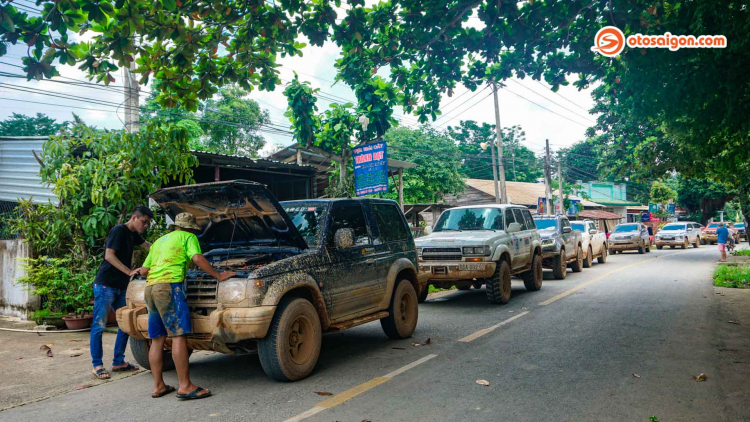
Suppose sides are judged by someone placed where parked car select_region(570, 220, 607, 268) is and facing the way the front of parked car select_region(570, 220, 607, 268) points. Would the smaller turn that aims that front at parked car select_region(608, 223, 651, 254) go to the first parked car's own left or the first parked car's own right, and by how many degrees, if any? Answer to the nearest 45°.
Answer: approximately 135° to the first parked car's own right

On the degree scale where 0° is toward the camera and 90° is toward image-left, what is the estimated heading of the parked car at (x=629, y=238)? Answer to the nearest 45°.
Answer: approximately 45°

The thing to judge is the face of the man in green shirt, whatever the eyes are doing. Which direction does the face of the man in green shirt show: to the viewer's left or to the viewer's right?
to the viewer's right

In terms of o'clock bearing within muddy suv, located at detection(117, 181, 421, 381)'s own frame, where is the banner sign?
The banner sign is roughly at 5 o'clock from the muddy suv.

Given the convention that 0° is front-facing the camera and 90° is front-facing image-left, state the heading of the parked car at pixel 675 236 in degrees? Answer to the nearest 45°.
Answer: approximately 45°

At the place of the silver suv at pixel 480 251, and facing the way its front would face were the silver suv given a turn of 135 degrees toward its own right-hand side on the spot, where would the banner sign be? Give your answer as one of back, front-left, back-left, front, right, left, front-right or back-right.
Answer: front-left

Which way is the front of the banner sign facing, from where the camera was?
facing the viewer

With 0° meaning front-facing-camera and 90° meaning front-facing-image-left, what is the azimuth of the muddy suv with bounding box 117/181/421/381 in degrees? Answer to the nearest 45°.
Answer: approximately 45°

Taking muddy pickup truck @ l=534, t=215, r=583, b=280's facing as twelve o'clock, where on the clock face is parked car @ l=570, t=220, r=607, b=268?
The parked car is roughly at 5 o'clock from the muddy pickup truck.

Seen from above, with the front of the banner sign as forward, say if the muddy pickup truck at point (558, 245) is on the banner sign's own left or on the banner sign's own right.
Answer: on the banner sign's own left

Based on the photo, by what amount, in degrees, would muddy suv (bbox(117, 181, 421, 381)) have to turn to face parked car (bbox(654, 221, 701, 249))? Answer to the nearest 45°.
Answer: approximately 180°

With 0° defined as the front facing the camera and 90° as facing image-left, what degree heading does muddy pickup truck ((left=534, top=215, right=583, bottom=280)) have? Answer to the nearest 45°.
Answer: approximately 45°

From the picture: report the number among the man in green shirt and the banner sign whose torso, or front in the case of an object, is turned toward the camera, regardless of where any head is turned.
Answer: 1

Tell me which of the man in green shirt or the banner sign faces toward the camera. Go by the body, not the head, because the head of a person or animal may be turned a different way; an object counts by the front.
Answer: the banner sign

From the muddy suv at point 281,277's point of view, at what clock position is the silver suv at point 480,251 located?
The silver suv is roughly at 6 o'clock from the muddy suv.

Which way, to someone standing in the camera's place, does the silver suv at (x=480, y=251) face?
facing the viewer and to the left of the viewer

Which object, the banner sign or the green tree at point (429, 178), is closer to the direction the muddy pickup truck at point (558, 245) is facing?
the banner sign

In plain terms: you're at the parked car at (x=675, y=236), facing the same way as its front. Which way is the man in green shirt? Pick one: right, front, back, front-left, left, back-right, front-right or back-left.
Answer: front-left

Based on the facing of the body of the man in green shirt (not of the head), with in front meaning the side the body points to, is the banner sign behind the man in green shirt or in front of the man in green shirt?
in front
